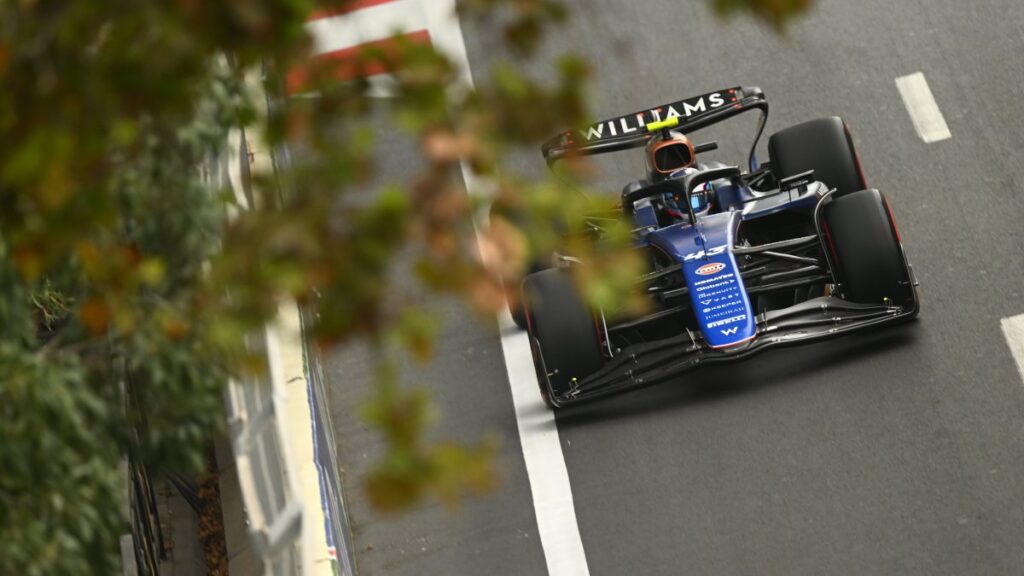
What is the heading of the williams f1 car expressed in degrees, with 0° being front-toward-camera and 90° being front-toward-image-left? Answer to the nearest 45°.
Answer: approximately 0°
